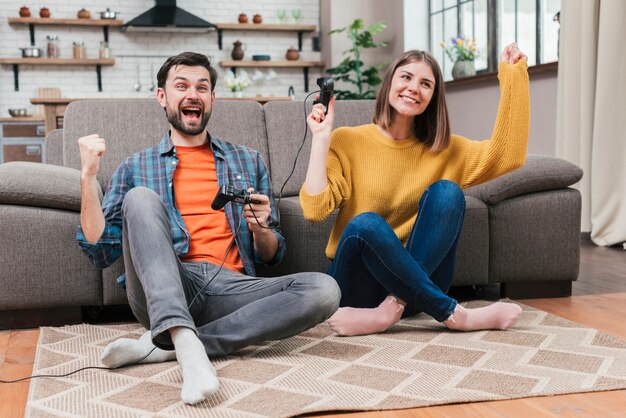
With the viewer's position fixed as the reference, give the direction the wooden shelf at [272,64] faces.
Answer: facing the viewer

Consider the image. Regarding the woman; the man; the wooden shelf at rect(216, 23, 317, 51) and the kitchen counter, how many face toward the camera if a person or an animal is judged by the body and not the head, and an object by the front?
4

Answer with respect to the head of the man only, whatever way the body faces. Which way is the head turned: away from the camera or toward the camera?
toward the camera

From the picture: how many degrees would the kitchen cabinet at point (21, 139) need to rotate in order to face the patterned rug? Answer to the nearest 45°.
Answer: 0° — it already faces it

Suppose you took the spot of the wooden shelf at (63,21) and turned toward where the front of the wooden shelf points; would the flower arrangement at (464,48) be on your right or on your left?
on your left

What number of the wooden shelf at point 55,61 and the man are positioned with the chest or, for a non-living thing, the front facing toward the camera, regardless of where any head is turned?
2

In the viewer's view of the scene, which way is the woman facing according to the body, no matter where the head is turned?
toward the camera

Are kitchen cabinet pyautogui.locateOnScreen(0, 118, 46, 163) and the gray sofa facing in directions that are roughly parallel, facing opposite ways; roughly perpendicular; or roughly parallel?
roughly parallel

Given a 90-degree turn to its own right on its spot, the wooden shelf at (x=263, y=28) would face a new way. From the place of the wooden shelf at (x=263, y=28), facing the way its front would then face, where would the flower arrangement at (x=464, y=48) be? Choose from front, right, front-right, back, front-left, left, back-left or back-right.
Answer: back-left

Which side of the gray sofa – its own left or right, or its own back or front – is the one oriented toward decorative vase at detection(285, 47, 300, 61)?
back

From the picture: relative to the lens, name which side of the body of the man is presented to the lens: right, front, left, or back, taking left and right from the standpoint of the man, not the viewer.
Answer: front

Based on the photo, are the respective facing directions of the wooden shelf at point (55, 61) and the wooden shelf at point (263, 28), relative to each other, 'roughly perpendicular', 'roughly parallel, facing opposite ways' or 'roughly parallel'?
roughly parallel

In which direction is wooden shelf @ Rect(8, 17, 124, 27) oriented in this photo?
toward the camera

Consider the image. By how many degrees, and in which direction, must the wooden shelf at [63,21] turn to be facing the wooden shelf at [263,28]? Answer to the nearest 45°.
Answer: approximately 90° to its left
